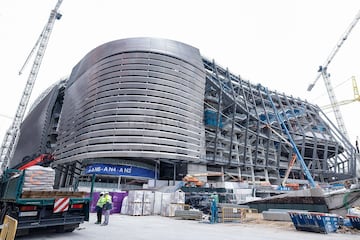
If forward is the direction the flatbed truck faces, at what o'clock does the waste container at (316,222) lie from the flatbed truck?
The waste container is roughly at 5 o'clock from the flatbed truck.

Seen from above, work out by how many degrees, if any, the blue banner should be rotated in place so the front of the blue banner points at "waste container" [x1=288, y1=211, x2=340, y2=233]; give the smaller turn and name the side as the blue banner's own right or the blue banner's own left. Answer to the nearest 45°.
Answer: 0° — it already faces it

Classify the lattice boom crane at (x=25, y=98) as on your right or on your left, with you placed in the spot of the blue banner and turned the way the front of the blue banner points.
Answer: on your right

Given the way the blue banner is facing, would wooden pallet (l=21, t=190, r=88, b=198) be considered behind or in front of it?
in front

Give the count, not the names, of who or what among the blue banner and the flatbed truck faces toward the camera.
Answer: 1

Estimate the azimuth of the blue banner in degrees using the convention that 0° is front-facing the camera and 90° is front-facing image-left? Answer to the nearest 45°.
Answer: approximately 0°

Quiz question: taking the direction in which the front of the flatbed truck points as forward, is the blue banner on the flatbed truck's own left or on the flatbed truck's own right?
on the flatbed truck's own right

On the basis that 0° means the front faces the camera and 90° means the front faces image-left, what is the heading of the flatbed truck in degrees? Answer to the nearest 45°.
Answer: approximately 135°

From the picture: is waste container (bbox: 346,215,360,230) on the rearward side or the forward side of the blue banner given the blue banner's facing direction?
on the forward side

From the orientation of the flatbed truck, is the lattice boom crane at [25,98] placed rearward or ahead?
ahead
